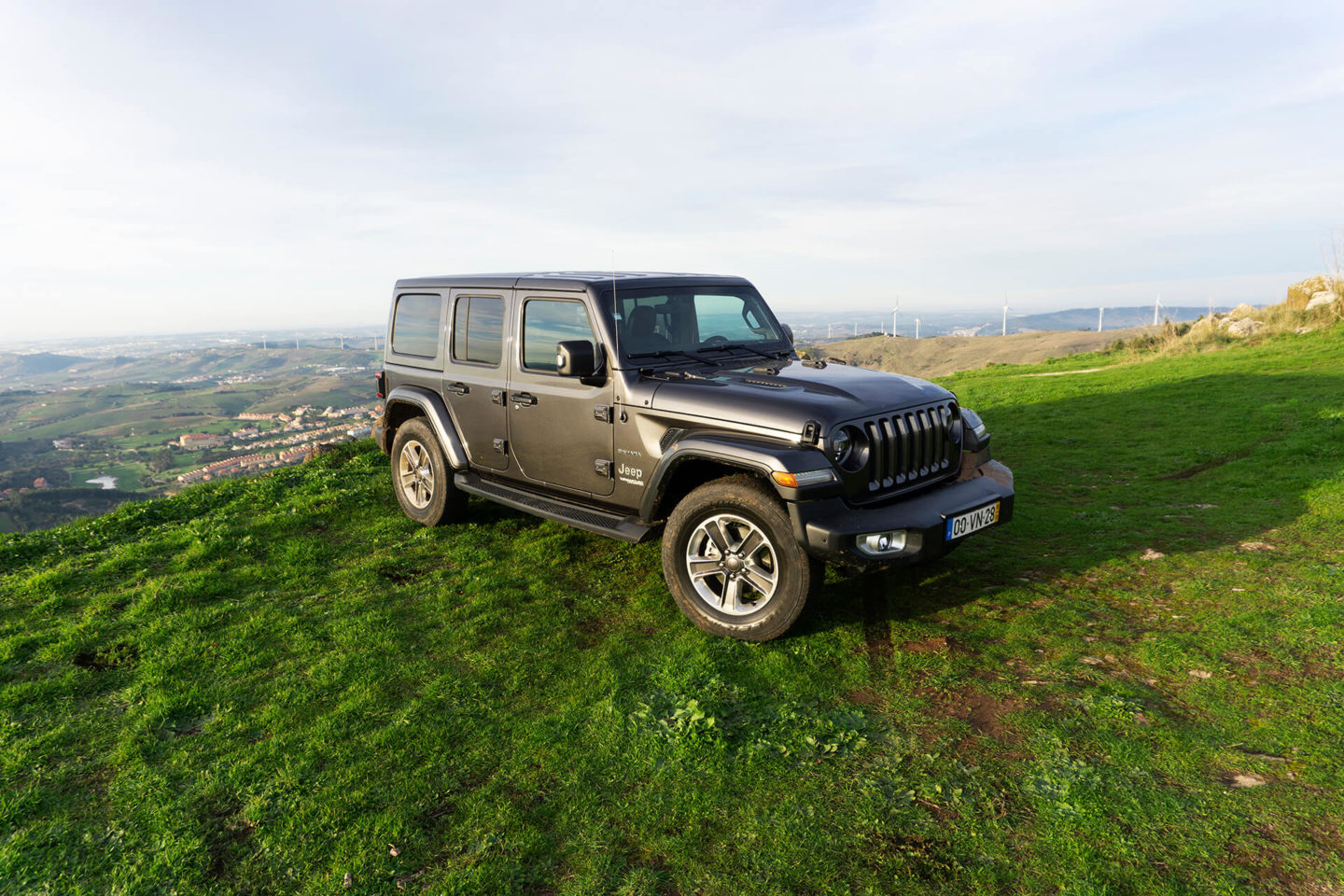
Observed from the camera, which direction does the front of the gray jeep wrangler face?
facing the viewer and to the right of the viewer
